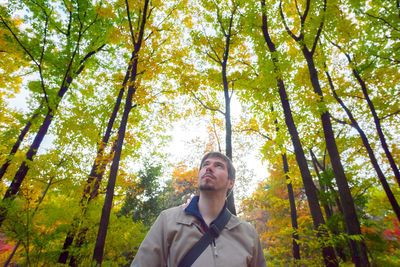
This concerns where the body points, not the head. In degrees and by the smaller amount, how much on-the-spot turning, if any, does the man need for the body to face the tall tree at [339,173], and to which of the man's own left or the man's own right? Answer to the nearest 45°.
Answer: approximately 135° to the man's own left

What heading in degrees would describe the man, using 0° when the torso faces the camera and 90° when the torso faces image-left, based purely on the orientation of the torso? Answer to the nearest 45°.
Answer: approximately 0°

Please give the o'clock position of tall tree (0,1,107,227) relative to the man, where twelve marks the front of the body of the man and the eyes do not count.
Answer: The tall tree is roughly at 4 o'clock from the man.

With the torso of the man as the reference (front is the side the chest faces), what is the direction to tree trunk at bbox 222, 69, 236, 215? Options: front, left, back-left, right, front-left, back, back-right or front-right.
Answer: back
